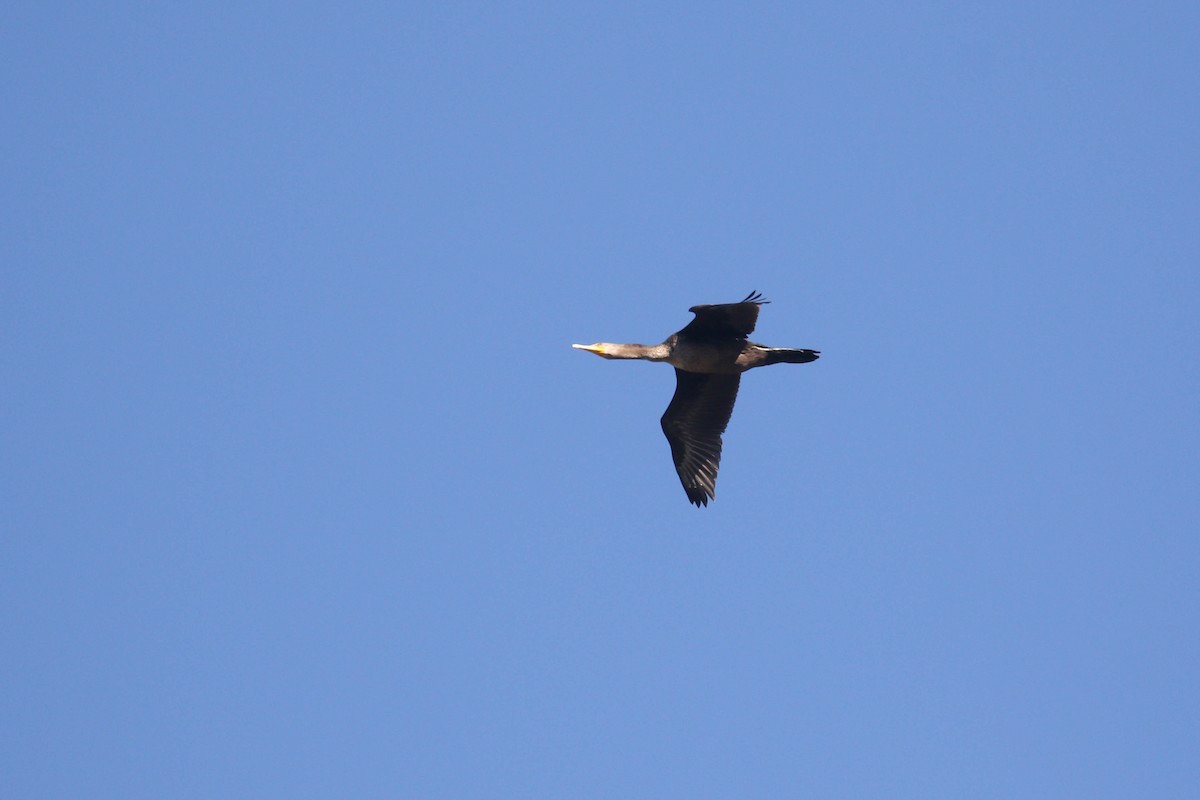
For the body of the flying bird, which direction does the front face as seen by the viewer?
to the viewer's left
